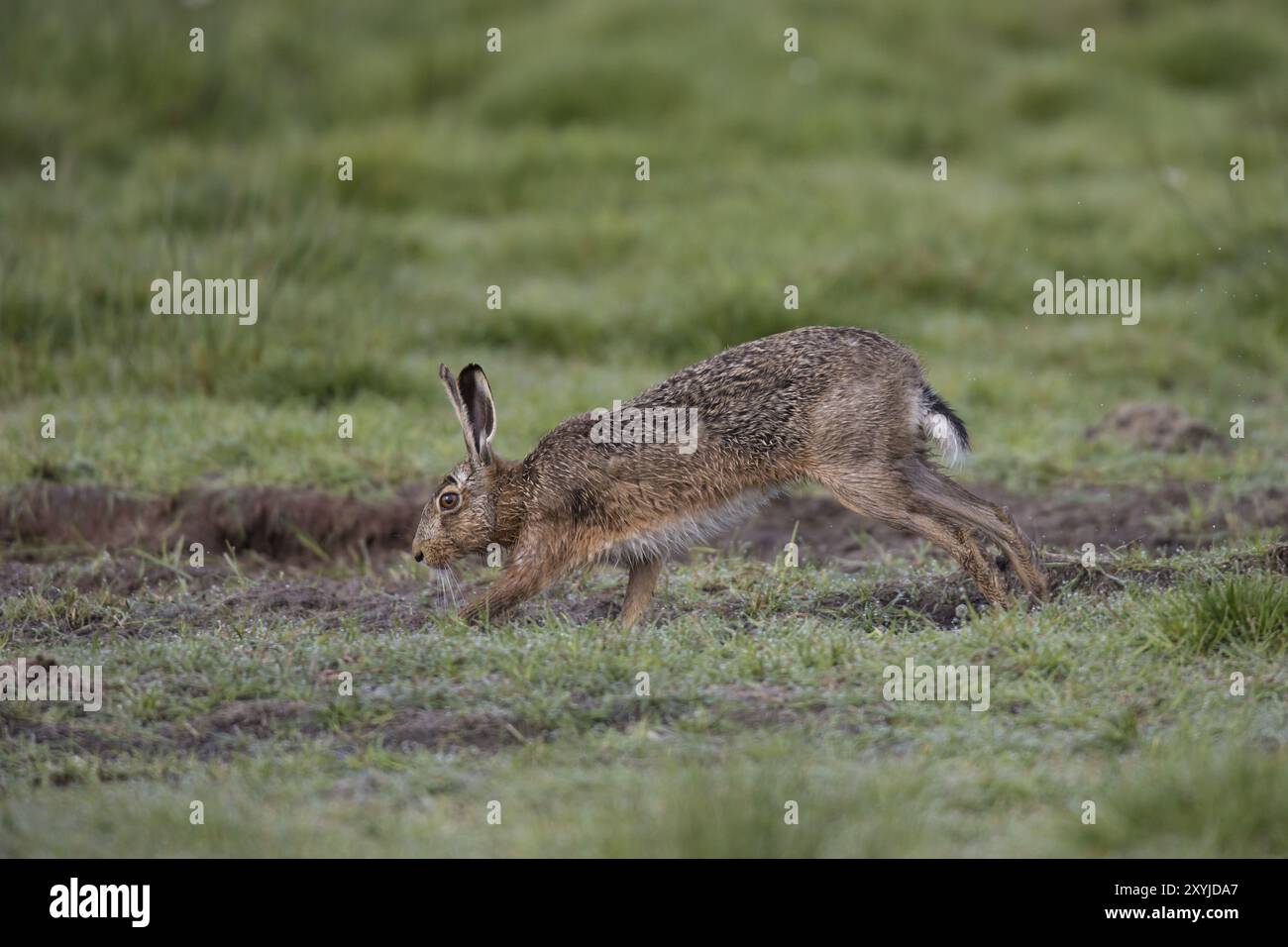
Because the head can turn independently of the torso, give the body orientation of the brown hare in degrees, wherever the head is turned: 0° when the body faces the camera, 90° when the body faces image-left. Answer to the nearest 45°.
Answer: approximately 90°
